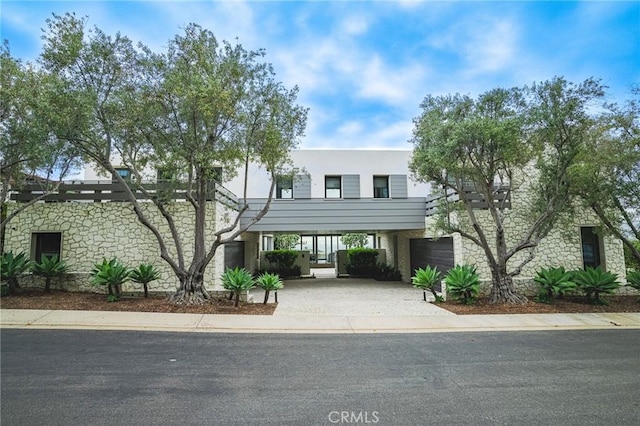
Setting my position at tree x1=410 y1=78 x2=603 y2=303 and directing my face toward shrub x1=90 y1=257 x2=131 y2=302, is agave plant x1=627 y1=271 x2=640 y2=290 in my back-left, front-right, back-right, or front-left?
back-right

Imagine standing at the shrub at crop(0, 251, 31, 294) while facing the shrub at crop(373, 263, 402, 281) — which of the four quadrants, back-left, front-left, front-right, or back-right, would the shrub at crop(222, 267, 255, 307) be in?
front-right

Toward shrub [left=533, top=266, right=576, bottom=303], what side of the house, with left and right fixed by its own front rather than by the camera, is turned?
left

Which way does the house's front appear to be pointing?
toward the camera

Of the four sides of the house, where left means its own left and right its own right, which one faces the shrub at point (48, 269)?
right
